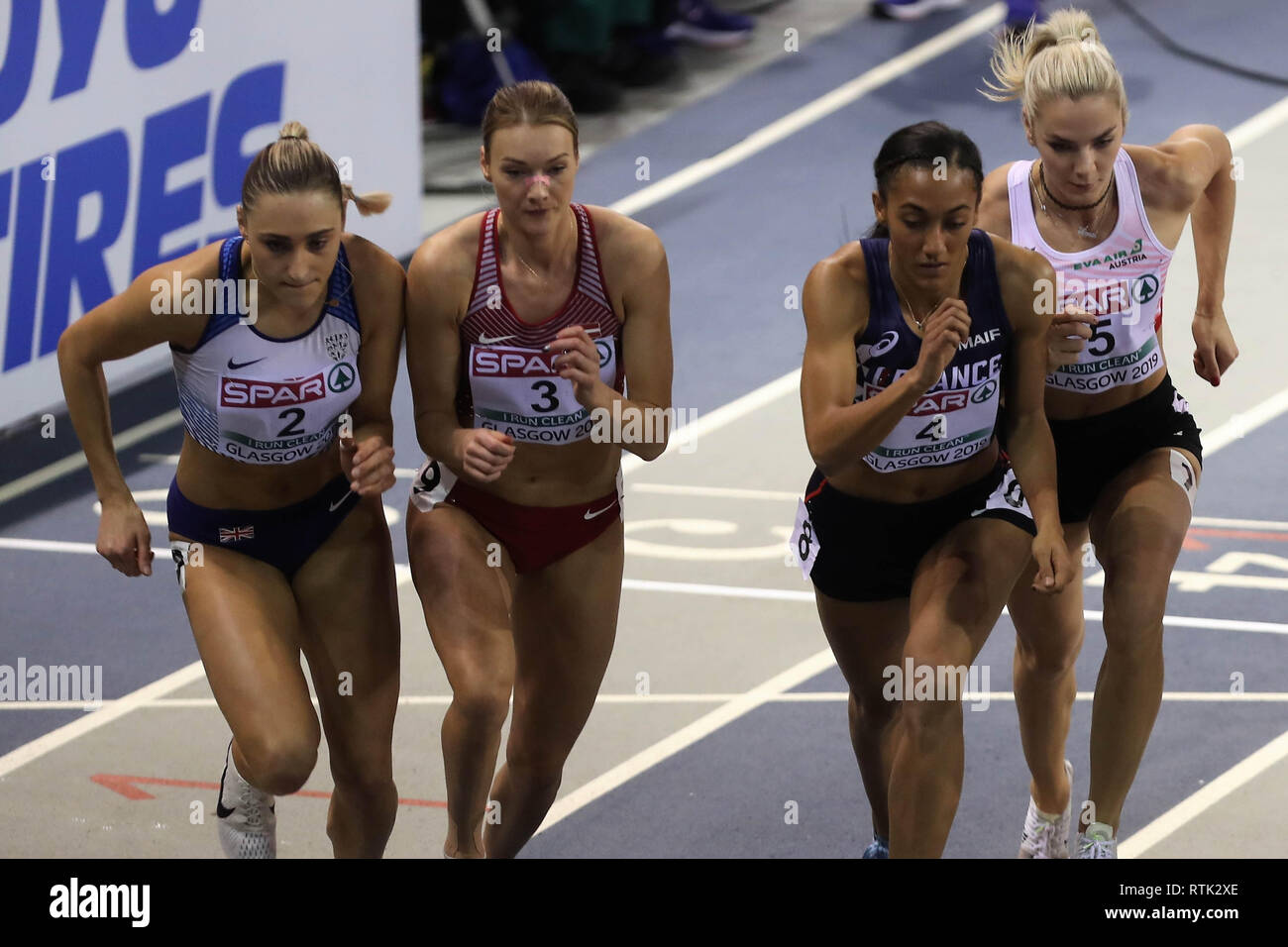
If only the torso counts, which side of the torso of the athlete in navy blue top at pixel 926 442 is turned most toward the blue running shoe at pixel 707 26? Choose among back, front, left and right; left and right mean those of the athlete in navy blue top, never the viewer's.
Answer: back

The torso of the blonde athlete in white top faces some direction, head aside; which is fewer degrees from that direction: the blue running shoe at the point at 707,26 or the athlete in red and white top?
the athlete in red and white top

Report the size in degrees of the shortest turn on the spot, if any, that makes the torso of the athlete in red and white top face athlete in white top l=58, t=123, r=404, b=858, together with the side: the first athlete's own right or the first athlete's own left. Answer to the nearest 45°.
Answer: approximately 90° to the first athlete's own right

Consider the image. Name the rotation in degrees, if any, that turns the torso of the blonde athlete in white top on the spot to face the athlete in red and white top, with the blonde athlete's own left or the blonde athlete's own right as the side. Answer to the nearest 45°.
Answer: approximately 45° to the blonde athlete's own right

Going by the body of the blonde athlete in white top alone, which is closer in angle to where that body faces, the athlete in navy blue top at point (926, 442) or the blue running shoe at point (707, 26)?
the athlete in navy blue top
